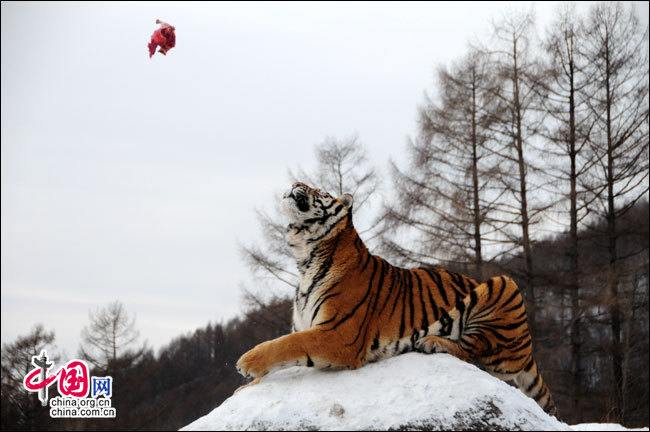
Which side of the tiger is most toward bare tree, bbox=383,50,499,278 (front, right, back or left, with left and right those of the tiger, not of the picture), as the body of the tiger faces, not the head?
right

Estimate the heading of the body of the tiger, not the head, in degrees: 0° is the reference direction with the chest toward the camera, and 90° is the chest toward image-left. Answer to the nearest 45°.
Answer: approximately 90°
